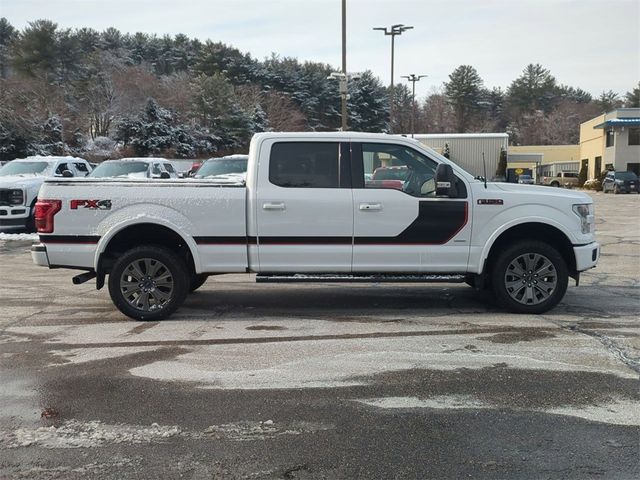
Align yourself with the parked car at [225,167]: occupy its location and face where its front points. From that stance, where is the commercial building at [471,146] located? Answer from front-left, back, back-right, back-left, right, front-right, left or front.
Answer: back

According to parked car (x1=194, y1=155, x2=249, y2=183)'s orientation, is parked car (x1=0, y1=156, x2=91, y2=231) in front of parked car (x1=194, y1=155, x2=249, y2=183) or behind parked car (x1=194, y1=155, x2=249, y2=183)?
in front

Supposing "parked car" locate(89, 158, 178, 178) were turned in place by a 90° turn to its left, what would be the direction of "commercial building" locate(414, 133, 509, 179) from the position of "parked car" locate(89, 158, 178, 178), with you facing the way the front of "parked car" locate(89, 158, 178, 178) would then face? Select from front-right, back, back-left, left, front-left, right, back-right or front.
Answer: left

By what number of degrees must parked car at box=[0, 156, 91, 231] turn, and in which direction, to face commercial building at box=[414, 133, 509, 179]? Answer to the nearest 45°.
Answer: approximately 180°

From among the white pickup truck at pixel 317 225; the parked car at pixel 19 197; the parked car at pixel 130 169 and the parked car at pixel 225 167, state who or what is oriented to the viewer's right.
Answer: the white pickup truck

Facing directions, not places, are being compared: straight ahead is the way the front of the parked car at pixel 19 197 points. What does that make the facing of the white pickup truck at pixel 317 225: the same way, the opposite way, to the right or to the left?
to the left

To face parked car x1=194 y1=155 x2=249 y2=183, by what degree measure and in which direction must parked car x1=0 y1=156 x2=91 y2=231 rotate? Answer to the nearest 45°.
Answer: approximately 135° to its left

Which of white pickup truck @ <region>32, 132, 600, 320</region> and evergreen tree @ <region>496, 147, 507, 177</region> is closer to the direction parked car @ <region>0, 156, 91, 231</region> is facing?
the white pickup truck

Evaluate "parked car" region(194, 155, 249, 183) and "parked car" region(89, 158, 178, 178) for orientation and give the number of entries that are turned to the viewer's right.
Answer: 0

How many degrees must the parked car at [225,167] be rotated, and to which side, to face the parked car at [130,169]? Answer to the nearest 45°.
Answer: approximately 45° to its right

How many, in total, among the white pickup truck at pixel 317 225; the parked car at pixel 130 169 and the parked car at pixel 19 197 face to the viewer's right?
1

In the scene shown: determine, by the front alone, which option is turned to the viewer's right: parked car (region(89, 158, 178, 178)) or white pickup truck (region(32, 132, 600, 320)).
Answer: the white pickup truck

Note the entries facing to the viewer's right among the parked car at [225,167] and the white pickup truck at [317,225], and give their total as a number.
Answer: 1

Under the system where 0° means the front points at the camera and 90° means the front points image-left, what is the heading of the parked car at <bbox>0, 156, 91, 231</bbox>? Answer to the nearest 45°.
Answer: approximately 45°

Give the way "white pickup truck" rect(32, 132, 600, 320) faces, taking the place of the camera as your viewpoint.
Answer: facing to the right of the viewer

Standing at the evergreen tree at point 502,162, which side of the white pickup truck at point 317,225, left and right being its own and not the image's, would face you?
left
